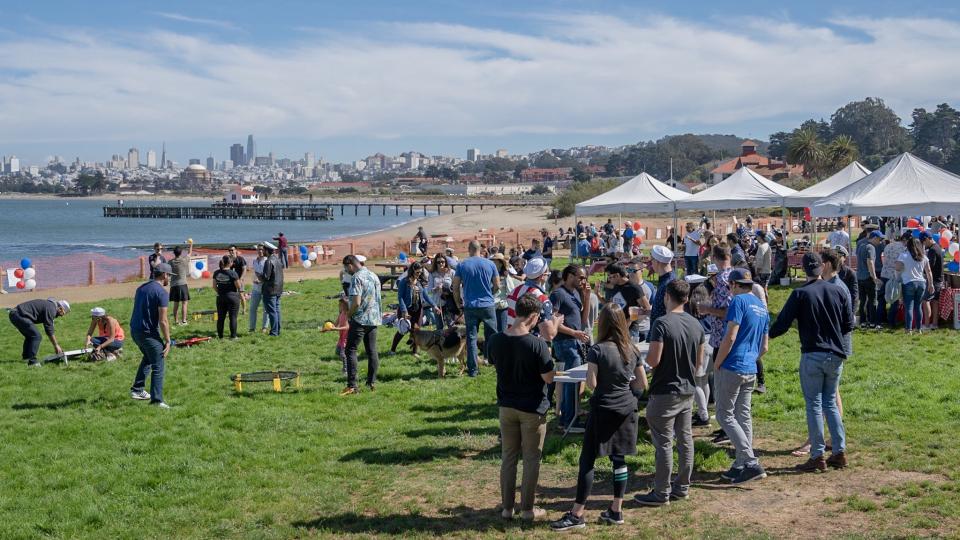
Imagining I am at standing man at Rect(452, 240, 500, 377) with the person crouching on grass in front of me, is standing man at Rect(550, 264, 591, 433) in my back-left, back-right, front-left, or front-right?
back-left

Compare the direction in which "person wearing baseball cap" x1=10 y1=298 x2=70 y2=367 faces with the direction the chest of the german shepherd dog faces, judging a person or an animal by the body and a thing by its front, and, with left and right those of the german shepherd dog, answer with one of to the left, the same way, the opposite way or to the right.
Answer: the opposite way

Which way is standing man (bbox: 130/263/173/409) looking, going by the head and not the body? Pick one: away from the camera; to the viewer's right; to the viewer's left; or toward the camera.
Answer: to the viewer's right

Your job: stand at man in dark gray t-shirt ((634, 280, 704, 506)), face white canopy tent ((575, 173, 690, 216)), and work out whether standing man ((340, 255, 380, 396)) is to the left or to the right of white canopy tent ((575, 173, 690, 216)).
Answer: left

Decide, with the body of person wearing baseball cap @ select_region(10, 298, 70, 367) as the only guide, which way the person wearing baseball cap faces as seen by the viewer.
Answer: to the viewer's right

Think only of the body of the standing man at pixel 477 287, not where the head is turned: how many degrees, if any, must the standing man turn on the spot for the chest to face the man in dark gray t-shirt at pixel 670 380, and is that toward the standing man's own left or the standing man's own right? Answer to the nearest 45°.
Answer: approximately 180°

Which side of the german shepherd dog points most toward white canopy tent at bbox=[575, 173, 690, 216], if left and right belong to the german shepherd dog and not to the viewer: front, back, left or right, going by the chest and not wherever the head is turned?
right

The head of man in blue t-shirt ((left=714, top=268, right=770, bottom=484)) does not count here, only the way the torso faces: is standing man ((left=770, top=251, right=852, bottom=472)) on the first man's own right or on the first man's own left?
on the first man's own right

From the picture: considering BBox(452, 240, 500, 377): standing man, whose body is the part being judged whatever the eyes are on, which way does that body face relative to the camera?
away from the camera
